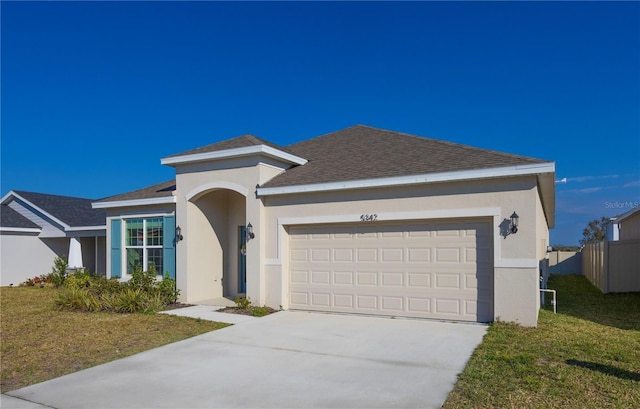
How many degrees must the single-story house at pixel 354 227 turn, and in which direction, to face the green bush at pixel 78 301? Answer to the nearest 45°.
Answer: approximately 45° to its right

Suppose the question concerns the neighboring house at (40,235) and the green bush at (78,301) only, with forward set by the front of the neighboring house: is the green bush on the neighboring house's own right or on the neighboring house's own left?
on the neighboring house's own left

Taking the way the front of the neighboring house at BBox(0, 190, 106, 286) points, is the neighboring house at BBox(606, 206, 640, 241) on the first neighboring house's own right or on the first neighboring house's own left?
on the first neighboring house's own left

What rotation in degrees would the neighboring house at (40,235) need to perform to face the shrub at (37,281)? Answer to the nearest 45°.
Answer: approximately 45° to its left

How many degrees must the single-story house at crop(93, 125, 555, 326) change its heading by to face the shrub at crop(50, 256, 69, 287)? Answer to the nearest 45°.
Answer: approximately 90° to its right

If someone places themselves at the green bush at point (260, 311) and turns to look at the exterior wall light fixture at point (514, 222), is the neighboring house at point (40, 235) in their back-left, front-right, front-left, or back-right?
back-left
